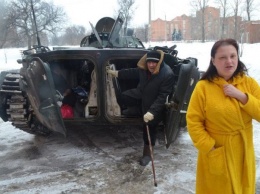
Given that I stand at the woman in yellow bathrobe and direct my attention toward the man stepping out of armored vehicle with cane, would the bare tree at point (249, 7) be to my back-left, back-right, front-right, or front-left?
front-right

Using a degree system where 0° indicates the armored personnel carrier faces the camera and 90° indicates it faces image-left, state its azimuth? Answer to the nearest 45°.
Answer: approximately 180°

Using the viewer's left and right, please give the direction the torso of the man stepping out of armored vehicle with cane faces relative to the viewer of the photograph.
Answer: facing the viewer and to the left of the viewer

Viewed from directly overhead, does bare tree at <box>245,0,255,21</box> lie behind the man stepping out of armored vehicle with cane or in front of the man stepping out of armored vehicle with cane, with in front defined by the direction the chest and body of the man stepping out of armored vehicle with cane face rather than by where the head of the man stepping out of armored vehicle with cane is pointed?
behind

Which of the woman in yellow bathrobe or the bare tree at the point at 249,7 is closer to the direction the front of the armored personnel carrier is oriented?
the bare tree

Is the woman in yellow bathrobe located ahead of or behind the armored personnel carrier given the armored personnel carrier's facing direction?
behind

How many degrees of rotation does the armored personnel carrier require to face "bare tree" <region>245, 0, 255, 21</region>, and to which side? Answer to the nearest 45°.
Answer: approximately 45° to its right

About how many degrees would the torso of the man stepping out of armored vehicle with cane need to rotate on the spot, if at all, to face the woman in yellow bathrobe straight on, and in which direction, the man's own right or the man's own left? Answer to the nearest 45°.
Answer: approximately 45° to the man's own left

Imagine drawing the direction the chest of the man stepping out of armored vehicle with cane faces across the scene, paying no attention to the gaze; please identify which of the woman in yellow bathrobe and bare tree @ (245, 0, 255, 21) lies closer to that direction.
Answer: the woman in yellow bathrobe

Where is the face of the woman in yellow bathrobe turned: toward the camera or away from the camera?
toward the camera
